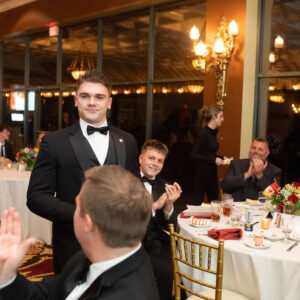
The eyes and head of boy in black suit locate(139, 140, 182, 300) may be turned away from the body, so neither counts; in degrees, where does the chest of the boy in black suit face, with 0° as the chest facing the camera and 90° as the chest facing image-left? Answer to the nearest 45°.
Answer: approximately 315°

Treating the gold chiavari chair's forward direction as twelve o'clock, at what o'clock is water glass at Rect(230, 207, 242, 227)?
The water glass is roughly at 11 o'clock from the gold chiavari chair.

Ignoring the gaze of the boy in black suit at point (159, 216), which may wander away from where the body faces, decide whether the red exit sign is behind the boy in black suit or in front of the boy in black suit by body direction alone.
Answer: behind

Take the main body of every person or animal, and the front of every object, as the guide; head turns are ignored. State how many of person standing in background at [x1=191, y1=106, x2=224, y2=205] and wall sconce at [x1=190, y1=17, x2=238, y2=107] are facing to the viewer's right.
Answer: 1

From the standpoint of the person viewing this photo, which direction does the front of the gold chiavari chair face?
facing away from the viewer and to the right of the viewer

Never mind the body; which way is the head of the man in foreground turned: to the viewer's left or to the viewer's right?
to the viewer's left

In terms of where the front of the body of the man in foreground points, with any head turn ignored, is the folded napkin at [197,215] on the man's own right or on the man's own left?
on the man's own right

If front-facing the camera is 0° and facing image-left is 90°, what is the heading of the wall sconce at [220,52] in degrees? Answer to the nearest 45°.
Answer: approximately 45°
